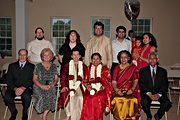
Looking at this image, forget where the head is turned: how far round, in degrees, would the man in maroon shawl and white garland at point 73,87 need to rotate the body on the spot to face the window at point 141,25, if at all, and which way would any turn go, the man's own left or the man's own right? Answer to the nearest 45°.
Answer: approximately 135° to the man's own left

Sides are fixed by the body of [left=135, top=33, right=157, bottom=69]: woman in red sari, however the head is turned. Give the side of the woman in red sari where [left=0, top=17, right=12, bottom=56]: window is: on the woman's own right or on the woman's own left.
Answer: on the woman's own right

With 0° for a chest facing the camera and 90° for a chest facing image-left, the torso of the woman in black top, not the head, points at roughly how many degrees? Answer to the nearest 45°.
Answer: approximately 0°

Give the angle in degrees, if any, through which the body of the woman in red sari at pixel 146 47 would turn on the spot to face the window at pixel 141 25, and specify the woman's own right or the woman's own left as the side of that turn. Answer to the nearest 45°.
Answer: approximately 135° to the woman's own right

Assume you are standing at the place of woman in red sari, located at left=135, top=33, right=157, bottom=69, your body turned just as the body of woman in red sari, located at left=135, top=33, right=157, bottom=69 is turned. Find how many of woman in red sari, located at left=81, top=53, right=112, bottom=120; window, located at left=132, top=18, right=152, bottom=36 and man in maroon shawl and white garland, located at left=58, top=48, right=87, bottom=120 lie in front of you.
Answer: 2

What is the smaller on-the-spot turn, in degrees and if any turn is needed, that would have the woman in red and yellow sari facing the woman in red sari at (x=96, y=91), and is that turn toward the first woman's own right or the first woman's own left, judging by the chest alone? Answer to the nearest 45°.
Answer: approximately 90° to the first woman's own right

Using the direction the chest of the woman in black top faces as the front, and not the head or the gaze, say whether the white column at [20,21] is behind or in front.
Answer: behind
